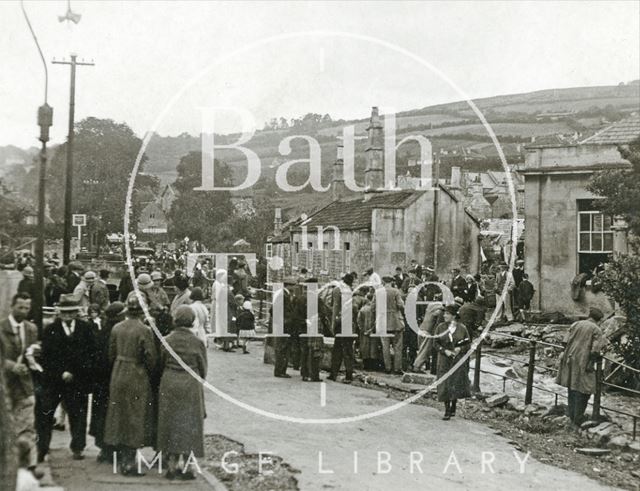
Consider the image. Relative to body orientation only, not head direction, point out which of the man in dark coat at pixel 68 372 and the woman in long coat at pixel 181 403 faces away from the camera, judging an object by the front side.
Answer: the woman in long coat

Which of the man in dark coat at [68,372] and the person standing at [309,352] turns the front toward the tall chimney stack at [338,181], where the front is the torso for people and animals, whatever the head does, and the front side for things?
the person standing

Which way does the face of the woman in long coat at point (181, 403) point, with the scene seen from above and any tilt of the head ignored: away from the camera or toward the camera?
away from the camera

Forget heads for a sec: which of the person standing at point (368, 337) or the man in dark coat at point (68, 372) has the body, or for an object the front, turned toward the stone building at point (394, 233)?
the person standing

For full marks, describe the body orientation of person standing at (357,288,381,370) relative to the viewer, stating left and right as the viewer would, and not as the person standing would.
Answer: facing away from the viewer

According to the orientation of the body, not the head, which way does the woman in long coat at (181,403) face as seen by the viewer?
away from the camera

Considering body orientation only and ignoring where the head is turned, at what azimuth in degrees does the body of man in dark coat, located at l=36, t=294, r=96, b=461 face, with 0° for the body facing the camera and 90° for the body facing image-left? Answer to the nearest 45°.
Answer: approximately 0°

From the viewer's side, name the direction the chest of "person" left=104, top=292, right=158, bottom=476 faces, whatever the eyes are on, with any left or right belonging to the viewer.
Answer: facing away from the viewer

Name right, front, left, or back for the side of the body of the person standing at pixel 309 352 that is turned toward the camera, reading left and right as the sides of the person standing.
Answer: back
